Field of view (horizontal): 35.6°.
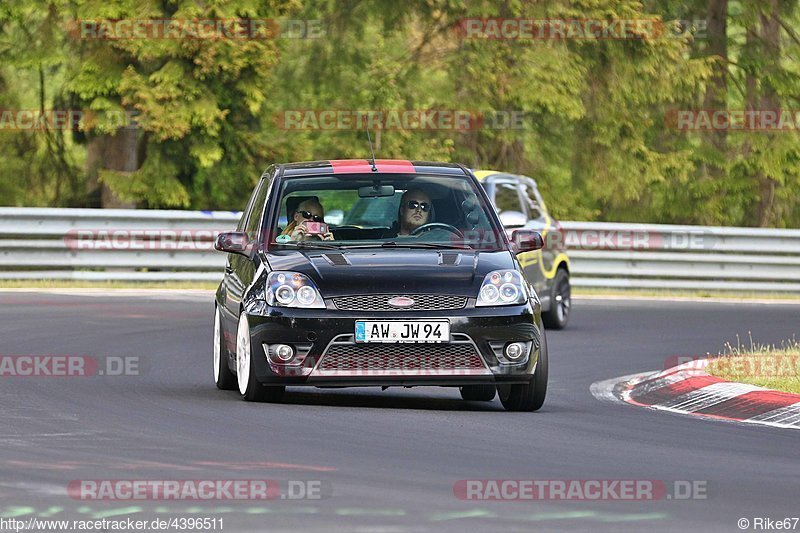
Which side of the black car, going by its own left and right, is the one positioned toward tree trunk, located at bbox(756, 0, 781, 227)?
back

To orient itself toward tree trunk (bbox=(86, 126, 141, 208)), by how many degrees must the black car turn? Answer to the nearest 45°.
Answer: approximately 180°

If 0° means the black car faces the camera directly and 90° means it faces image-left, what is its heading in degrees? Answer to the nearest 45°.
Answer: approximately 0°

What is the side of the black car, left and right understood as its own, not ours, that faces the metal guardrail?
back

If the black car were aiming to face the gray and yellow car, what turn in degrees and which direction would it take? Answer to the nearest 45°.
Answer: approximately 180°
